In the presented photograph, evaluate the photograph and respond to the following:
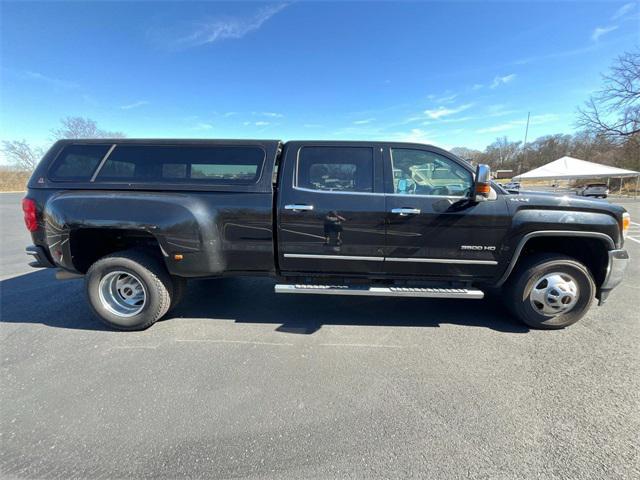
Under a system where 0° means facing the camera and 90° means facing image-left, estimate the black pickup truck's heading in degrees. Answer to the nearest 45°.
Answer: approximately 270°

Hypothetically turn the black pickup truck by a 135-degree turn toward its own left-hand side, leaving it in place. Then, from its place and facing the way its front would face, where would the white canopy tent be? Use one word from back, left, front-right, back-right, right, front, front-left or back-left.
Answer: right
